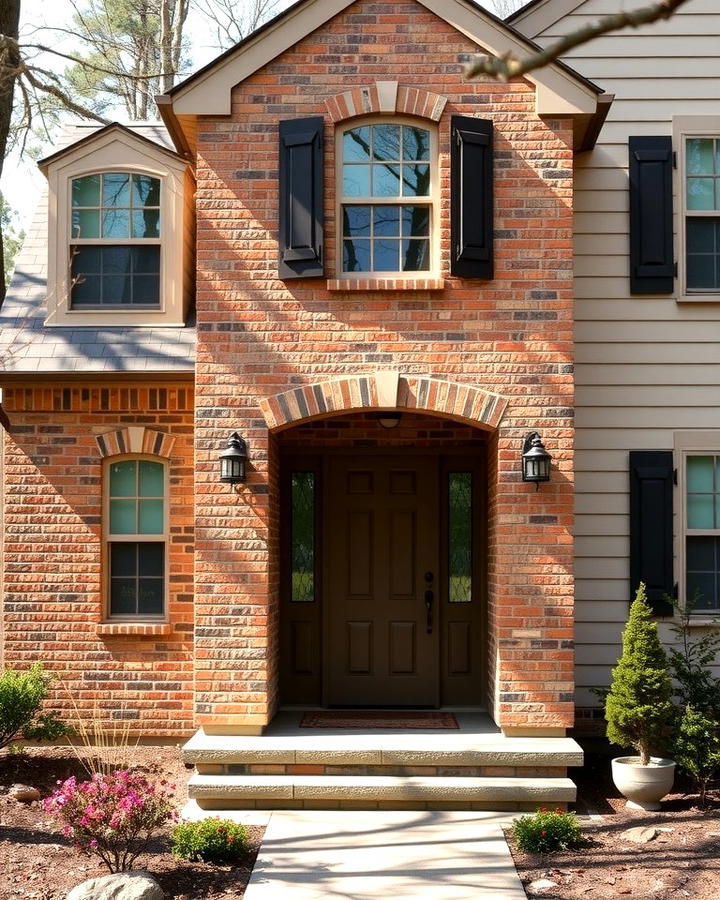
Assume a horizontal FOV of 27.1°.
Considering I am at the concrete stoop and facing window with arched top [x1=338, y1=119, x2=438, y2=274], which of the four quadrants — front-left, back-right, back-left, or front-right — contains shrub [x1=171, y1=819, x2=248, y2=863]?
back-left

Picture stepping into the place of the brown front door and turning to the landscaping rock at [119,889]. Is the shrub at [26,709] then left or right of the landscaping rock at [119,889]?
right

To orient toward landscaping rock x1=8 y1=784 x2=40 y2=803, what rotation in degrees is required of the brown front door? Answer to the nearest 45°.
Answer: approximately 45° to its right

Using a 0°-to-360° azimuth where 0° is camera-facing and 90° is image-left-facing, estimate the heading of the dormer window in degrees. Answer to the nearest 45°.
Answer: approximately 0°

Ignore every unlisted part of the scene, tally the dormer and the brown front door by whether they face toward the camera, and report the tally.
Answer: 2

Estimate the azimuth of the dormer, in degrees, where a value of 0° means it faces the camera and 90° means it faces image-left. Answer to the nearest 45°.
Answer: approximately 0°

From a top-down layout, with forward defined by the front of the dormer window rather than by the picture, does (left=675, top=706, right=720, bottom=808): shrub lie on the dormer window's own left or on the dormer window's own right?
on the dormer window's own left

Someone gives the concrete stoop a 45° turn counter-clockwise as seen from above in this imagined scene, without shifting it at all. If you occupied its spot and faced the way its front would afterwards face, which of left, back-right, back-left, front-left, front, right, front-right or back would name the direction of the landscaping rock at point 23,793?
back-right
